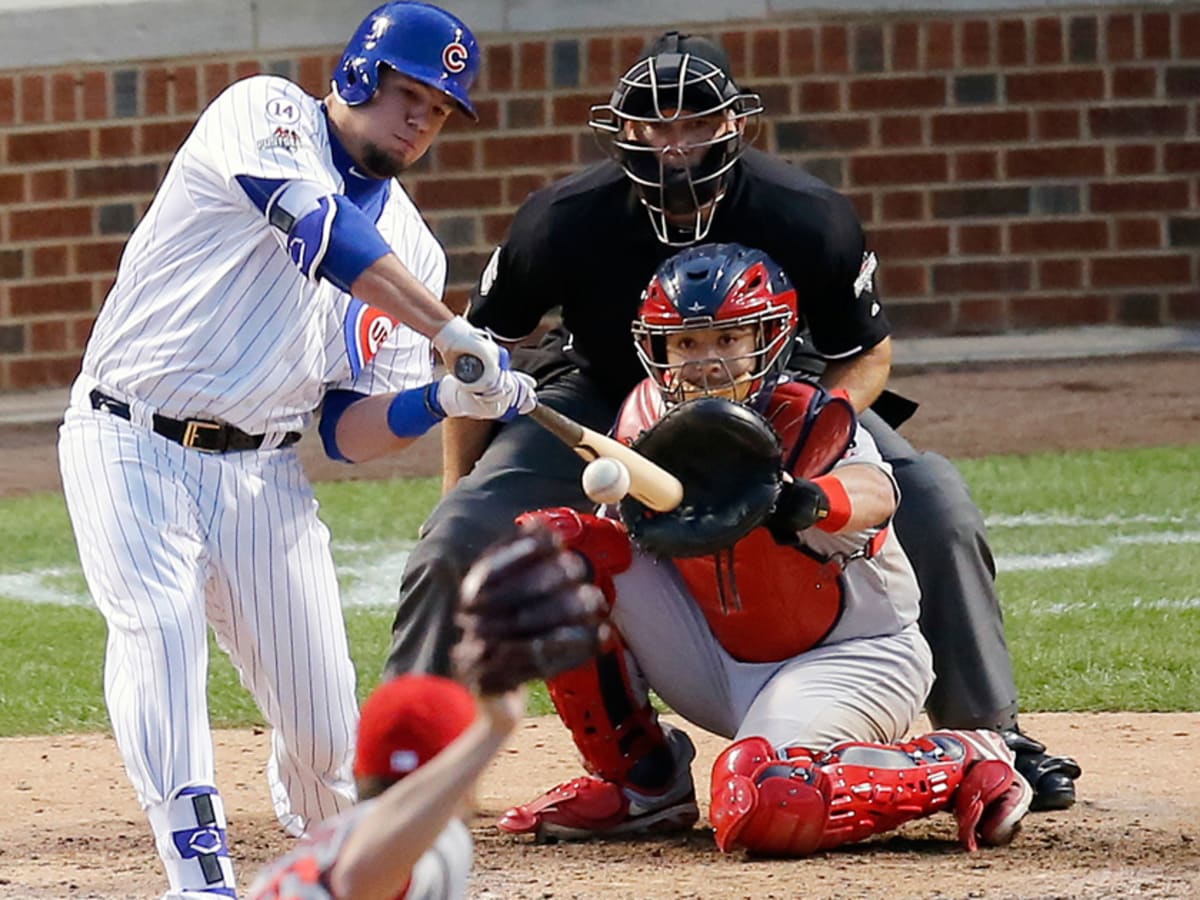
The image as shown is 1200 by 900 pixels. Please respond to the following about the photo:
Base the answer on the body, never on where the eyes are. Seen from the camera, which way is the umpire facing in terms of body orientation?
toward the camera

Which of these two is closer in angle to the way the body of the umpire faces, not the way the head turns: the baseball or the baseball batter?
the baseball

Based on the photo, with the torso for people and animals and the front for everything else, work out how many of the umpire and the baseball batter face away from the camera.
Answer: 0

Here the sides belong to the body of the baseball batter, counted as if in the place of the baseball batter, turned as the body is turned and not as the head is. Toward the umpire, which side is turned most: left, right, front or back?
left

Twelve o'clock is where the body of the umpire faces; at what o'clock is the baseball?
The baseball is roughly at 12 o'clock from the umpire.

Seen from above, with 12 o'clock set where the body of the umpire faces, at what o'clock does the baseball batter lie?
The baseball batter is roughly at 1 o'clock from the umpire.

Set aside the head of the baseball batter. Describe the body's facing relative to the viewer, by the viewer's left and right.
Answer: facing the viewer and to the right of the viewer

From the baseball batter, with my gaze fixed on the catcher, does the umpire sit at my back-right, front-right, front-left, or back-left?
front-left

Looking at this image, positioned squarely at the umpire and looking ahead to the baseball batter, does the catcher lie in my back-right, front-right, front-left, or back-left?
front-left

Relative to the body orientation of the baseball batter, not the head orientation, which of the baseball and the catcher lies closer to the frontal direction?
the baseball

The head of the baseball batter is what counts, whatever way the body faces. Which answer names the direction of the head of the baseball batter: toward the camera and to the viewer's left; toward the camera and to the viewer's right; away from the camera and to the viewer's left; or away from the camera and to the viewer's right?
toward the camera and to the viewer's right

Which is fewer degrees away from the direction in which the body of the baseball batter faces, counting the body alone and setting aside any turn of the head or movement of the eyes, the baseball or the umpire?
the baseball
